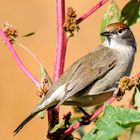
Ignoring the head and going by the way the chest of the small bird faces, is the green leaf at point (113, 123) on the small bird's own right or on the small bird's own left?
on the small bird's own right

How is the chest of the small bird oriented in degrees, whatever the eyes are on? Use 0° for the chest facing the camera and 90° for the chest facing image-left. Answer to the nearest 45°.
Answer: approximately 270°
